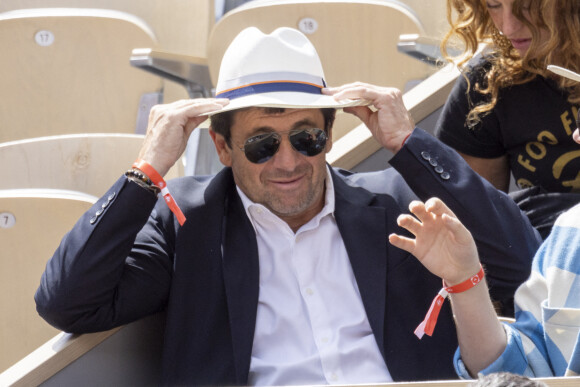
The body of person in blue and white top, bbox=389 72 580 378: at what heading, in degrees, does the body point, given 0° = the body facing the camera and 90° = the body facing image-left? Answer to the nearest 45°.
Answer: approximately 45°

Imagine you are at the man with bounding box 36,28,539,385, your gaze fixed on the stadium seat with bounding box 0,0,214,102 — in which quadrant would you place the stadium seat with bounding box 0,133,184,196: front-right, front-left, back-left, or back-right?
front-left

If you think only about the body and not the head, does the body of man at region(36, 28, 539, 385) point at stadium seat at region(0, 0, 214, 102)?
no

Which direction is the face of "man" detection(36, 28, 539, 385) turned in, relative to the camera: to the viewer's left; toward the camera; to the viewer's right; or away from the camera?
toward the camera

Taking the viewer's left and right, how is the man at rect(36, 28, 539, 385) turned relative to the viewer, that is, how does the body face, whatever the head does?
facing the viewer

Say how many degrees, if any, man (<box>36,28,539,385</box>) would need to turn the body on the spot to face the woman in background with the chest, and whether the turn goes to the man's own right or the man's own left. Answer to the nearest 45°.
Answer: approximately 135° to the man's own left

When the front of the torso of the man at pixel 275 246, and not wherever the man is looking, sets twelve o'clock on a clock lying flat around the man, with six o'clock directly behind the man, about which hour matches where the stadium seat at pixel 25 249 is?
The stadium seat is roughly at 4 o'clock from the man.

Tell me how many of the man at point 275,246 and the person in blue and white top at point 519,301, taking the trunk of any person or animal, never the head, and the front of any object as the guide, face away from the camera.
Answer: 0

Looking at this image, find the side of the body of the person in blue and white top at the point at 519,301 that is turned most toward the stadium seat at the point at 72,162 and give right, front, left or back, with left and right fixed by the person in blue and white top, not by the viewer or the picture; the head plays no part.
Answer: right
